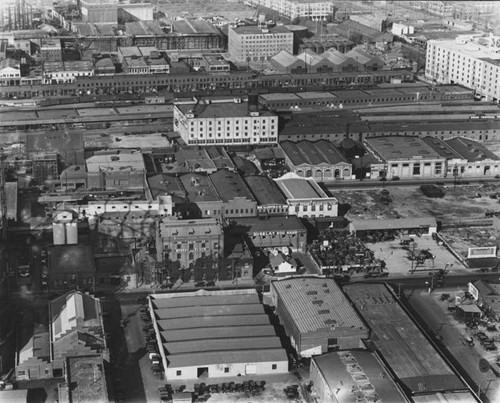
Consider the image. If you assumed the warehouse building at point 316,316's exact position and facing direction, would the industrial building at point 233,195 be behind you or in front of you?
behind

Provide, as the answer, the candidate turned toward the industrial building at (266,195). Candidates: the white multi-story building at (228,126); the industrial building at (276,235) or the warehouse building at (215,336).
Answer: the white multi-story building

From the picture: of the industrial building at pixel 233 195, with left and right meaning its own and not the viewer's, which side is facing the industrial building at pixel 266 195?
left

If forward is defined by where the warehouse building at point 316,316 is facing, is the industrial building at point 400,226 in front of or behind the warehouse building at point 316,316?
behind

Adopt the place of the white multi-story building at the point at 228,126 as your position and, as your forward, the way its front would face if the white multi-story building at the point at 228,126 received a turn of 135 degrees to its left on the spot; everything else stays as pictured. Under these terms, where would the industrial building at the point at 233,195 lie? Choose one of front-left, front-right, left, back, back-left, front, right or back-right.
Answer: back-right

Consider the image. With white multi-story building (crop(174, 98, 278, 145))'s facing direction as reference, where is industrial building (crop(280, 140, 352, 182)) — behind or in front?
in front

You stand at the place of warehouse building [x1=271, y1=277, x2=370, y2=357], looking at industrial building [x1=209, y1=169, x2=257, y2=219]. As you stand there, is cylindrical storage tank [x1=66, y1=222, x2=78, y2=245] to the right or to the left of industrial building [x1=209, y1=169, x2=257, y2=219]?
left

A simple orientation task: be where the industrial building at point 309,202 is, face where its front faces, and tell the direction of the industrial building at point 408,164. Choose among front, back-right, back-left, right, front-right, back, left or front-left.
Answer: back-left

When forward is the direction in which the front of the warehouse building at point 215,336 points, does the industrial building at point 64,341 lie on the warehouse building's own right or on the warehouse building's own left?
on the warehouse building's own right

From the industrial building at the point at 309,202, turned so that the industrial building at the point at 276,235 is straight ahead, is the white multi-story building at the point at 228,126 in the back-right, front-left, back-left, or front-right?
back-right
